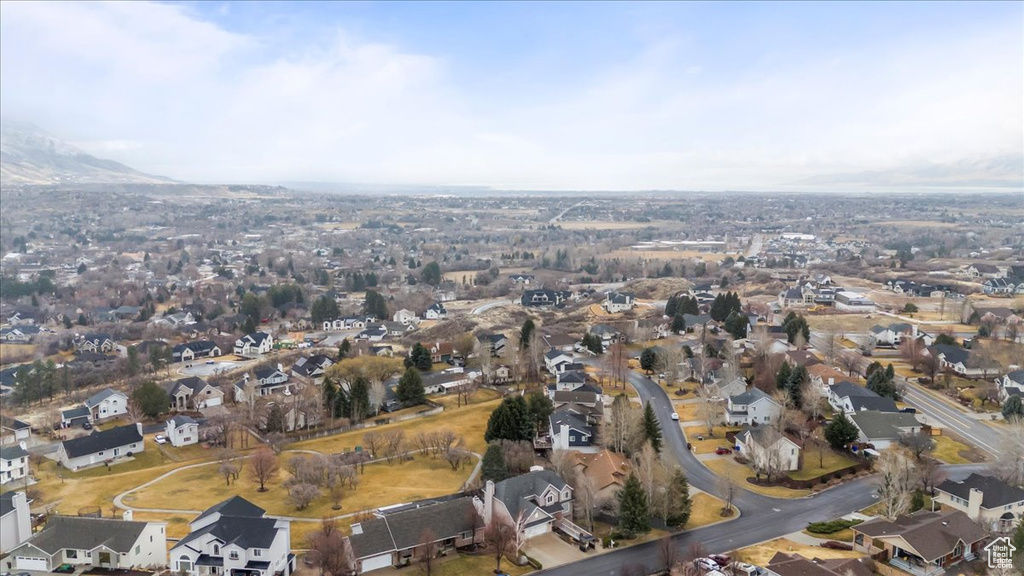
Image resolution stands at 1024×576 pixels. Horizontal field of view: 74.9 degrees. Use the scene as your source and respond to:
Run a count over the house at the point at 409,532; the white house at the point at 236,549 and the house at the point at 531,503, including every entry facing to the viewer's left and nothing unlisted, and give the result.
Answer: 0

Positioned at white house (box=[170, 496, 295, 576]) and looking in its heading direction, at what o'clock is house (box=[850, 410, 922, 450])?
The house is roughly at 9 o'clock from the white house.

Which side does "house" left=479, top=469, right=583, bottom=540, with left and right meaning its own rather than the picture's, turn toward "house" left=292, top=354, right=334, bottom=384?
back

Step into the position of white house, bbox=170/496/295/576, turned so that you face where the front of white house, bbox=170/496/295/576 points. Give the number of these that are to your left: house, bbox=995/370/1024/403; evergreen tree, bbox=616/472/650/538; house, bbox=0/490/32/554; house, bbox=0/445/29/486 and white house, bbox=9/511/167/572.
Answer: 2

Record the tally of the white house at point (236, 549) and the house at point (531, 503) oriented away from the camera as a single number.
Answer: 0

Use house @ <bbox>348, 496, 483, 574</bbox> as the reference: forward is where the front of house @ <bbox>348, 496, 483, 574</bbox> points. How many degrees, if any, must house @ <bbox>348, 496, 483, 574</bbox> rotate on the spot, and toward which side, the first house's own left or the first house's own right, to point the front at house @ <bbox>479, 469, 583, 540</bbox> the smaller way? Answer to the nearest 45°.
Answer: approximately 45° to the first house's own left

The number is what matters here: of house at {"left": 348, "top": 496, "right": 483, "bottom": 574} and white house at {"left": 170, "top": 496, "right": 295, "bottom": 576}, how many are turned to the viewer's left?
0

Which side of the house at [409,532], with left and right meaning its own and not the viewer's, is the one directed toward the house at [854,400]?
left

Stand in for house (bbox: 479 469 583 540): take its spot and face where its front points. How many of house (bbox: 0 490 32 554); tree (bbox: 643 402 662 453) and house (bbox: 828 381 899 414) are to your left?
2

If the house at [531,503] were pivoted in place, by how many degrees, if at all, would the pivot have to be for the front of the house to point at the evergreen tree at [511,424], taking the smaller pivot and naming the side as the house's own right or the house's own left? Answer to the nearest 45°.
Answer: approximately 135° to the house's own left

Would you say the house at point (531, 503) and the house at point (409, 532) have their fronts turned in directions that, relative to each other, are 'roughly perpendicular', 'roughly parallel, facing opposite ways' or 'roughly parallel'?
roughly parallel

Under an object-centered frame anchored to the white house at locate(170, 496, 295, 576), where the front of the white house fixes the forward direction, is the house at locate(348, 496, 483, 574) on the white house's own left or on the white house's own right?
on the white house's own left

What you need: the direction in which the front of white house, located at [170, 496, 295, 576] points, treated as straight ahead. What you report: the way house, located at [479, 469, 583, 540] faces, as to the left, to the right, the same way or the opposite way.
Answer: the same way

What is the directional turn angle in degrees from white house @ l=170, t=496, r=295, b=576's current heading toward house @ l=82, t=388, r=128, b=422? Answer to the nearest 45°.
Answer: approximately 180°

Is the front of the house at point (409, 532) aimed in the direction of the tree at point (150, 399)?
no

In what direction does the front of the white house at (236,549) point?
toward the camera

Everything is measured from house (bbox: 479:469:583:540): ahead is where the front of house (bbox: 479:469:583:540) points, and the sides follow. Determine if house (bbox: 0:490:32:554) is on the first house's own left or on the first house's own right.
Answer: on the first house's own right

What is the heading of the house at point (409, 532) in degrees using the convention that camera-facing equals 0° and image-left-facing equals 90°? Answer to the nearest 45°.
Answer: approximately 315°

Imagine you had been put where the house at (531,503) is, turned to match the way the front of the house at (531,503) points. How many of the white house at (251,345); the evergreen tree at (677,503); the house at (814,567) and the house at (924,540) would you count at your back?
1

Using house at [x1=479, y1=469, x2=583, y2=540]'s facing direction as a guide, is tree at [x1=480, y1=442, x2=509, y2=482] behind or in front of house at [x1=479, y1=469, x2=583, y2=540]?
behind

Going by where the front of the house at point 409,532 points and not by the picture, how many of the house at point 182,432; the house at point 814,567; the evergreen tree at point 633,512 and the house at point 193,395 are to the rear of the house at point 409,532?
2

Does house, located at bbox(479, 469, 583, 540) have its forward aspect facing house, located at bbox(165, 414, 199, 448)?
no
